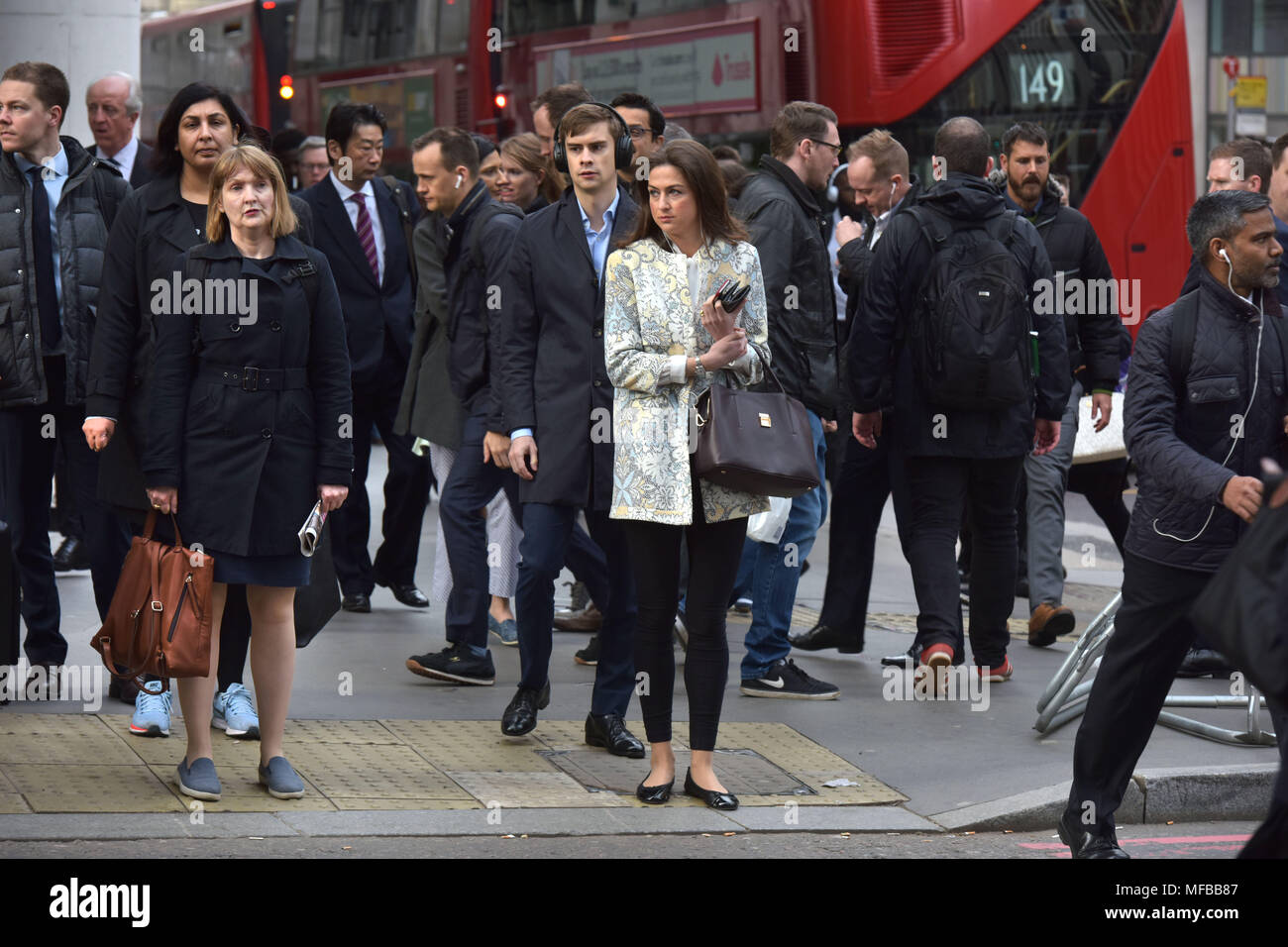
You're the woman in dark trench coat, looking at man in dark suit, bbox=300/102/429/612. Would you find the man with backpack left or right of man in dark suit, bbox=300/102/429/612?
right

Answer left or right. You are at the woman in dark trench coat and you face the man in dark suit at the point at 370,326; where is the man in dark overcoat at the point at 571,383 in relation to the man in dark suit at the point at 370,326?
right

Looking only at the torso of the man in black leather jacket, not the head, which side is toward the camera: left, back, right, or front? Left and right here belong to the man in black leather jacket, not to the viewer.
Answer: right

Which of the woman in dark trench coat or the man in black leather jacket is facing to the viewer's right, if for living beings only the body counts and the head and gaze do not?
the man in black leather jacket

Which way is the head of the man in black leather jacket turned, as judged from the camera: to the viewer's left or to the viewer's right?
to the viewer's right

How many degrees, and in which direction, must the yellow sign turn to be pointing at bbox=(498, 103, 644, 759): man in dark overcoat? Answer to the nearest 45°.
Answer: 0° — it already faces them

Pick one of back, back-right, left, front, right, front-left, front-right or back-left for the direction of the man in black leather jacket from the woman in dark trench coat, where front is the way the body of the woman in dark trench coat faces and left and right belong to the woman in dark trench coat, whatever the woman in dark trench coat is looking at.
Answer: back-left

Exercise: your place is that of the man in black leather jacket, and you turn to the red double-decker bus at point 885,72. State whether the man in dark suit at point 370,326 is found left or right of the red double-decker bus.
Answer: left

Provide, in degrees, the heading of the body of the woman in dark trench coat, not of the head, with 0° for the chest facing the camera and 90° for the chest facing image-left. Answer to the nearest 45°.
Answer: approximately 0°
